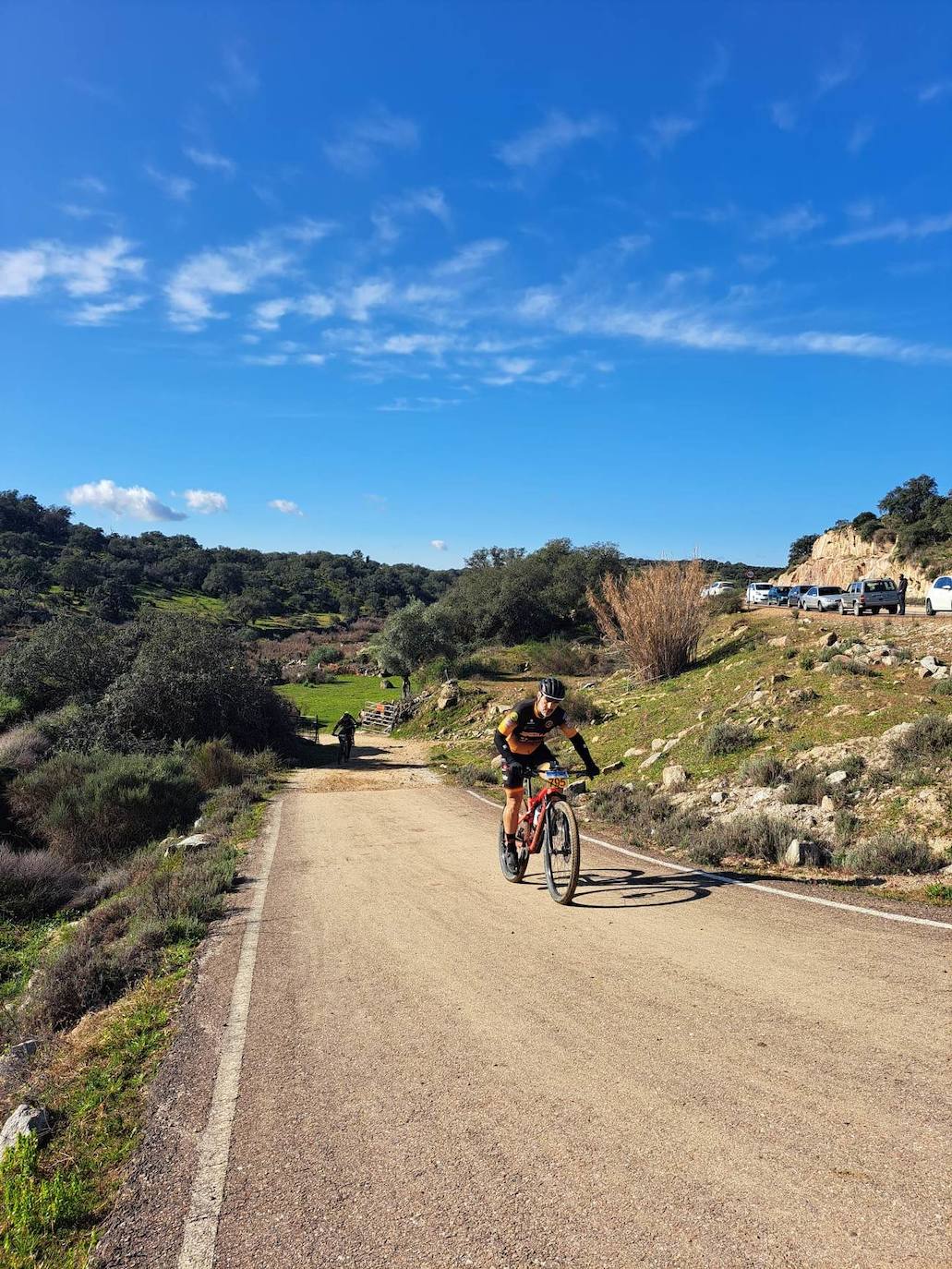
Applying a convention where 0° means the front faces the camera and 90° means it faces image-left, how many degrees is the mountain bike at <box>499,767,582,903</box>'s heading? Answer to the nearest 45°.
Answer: approximately 315°

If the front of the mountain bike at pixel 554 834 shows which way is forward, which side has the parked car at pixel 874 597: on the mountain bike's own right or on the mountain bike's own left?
on the mountain bike's own left

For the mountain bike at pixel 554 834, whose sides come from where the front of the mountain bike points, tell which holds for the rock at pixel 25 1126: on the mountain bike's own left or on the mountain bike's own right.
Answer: on the mountain bike's own right

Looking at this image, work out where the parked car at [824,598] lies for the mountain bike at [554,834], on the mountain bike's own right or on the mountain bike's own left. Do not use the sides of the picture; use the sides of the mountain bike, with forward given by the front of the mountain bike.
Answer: on the mountain bike's own left

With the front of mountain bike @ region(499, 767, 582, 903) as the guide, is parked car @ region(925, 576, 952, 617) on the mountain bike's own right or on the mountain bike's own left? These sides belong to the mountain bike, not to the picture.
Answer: on the mountain bike's own left

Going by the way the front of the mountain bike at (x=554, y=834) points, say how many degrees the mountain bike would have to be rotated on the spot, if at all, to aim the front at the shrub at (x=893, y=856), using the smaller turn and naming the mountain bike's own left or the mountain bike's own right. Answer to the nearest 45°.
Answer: approximately 45° to the mountain bike's own left
